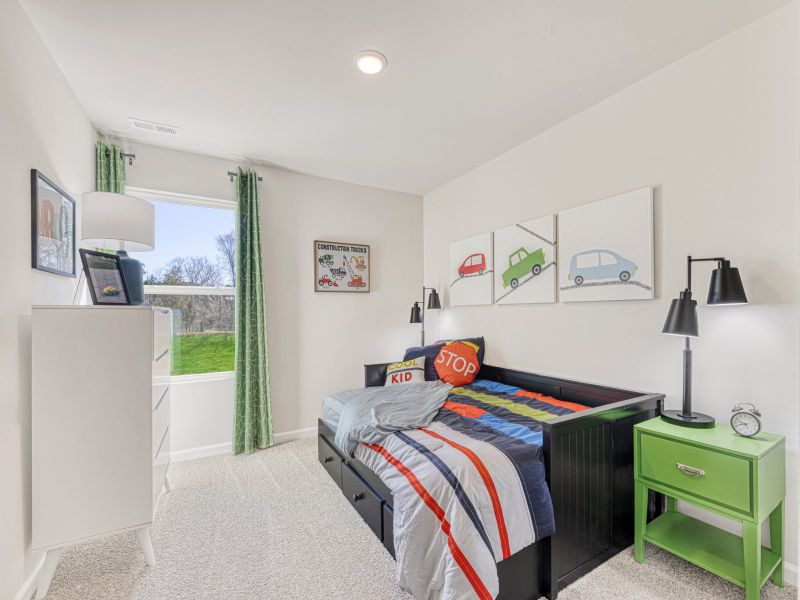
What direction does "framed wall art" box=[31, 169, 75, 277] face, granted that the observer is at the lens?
facing the viewer and to the right of the viewer

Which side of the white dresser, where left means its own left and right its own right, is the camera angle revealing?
right

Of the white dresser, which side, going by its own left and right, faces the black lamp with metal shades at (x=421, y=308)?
front

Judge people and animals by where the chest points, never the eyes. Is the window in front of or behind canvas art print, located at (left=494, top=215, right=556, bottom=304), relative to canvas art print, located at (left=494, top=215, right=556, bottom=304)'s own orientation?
in front

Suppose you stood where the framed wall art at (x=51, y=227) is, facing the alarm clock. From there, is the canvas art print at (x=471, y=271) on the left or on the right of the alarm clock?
left

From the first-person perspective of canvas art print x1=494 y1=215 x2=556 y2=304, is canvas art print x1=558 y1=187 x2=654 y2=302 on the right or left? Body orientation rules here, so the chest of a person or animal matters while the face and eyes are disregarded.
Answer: on its left

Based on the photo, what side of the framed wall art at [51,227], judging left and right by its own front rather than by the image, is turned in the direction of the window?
left

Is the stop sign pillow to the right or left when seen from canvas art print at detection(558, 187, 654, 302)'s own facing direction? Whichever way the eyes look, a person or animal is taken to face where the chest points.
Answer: on its right

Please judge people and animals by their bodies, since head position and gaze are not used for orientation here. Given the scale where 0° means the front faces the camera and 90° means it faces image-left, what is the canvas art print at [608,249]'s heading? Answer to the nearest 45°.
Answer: approximately 45°

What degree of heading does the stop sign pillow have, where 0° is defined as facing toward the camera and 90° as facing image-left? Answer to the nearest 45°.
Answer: approximately 0°

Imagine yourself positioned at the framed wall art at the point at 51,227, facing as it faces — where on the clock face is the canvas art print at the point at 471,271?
The canvas art print is roughly at 11 o'clock from the framed wall art.

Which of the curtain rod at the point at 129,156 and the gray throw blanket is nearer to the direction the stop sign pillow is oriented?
the gray throw blanket

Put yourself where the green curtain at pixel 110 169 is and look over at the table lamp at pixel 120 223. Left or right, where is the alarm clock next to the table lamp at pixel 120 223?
left
